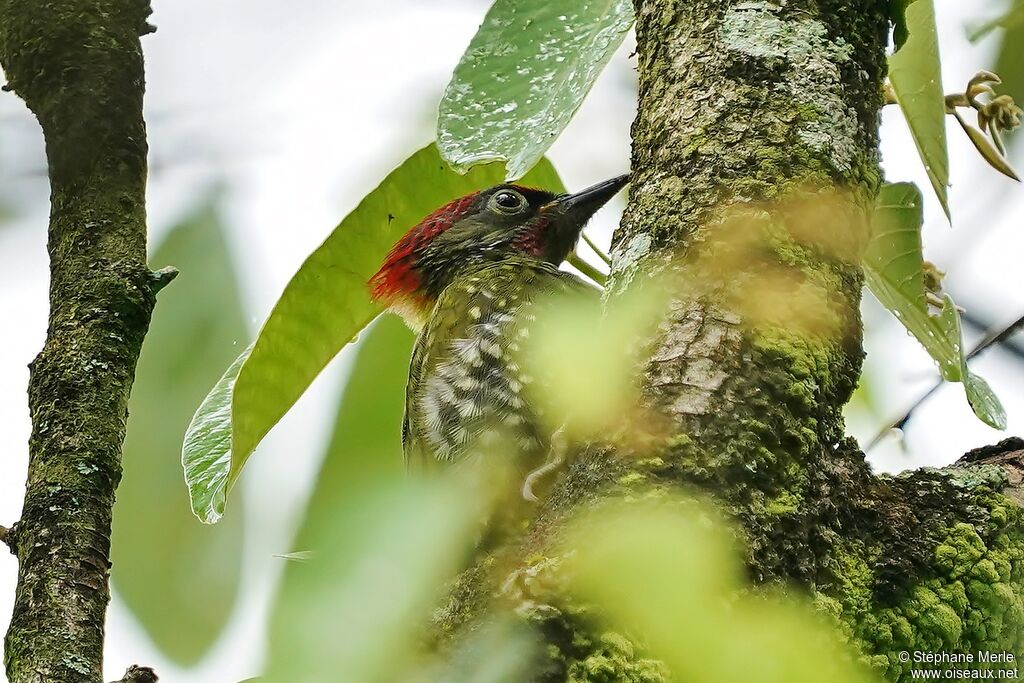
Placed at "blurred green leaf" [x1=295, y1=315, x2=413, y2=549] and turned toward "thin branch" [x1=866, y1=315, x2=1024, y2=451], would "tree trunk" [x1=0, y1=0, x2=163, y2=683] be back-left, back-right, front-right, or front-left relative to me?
back-right

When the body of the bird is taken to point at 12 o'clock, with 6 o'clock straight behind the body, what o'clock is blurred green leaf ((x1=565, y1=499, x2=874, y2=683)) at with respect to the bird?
The blurred green leaf is roughly at 3 o'clock from the bird.

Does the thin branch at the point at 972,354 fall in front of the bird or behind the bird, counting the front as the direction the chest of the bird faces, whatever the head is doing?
in front

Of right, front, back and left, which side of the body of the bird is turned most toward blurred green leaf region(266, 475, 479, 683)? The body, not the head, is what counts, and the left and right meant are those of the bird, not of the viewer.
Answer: right

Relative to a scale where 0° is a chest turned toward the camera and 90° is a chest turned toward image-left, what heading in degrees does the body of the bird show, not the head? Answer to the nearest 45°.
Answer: approximately 270°

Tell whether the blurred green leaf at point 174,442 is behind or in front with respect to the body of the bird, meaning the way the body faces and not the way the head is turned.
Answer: behind
